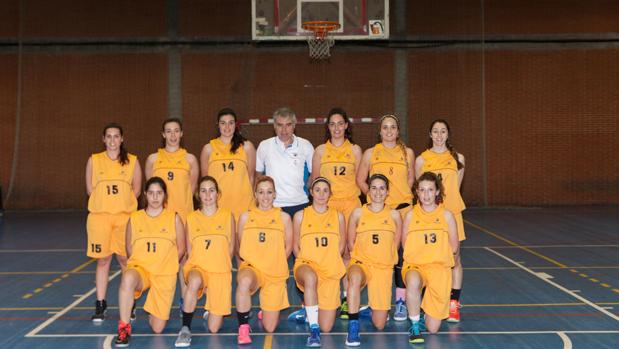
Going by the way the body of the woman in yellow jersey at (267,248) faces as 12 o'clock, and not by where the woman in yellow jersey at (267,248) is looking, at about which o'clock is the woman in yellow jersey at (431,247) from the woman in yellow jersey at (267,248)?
the woman in yellow jersey at (431,247) is roughly at 9 o'clock from the woman in yellow jersey at (267,248).

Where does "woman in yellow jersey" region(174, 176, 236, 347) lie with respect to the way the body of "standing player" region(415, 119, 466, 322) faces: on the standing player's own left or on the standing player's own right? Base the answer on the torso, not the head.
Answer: on the standing player's own right
